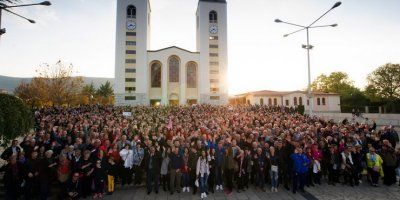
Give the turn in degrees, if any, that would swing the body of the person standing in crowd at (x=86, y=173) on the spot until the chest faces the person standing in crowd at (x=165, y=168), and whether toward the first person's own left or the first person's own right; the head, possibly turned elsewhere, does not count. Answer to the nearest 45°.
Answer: approximately 90° to the first person's own left

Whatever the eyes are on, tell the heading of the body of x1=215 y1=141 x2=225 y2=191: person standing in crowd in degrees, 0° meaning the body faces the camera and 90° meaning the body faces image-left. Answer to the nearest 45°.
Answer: approximately 0°

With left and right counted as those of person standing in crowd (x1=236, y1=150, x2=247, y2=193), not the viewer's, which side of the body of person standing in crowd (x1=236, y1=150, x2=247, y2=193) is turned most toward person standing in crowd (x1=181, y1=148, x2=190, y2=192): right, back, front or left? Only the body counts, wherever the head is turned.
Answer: right

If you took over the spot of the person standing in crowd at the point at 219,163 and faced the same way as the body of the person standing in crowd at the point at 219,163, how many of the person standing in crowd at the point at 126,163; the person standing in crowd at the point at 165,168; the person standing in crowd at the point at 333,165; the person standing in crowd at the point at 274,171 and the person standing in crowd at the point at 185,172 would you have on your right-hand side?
3

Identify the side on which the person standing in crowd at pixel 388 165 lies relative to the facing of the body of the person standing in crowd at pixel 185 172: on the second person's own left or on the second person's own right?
on the second person's own left

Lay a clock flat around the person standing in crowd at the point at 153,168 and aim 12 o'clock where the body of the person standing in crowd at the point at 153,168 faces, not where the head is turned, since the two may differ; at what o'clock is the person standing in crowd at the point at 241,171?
the person standing in crowd at the point at 241,171 is roughly at 9 o'clock from the person standing in crowd at the point at 153,168.

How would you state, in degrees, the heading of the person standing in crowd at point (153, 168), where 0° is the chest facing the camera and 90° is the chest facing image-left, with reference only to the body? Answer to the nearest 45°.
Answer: approximately 0°

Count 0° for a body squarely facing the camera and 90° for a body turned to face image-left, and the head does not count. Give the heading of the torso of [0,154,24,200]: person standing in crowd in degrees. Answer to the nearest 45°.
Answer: approximately 315°

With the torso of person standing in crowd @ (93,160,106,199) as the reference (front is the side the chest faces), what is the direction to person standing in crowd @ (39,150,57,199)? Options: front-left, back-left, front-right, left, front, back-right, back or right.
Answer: right

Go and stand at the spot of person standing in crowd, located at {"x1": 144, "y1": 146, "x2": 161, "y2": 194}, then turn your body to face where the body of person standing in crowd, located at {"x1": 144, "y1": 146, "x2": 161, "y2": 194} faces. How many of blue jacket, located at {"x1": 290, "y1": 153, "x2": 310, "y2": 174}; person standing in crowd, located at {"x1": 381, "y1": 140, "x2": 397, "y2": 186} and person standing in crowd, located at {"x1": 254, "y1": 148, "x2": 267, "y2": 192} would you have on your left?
3

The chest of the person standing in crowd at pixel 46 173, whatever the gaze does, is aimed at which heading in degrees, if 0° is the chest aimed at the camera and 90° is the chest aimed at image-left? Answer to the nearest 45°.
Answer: approximately 315°

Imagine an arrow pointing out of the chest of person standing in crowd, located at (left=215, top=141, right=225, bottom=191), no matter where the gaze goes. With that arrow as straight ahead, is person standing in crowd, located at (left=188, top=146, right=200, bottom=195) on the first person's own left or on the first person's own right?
on the first person's own right

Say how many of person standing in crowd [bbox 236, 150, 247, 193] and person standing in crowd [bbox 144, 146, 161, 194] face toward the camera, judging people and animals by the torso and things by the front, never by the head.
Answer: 2
